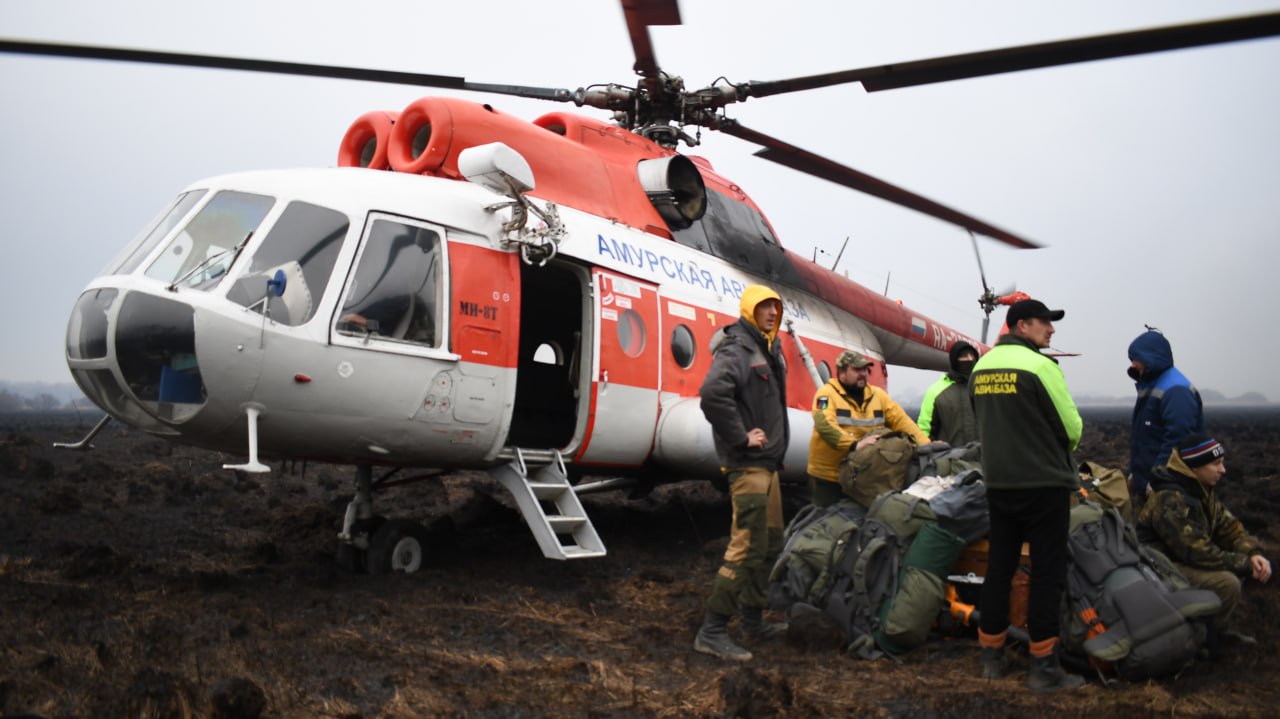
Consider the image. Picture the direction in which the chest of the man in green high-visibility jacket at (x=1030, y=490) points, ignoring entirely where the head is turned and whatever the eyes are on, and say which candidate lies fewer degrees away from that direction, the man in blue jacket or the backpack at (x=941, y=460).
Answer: the man in blue jacket

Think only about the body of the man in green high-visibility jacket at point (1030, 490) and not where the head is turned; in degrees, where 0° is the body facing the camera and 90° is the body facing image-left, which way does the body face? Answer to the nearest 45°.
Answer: approximately 225°

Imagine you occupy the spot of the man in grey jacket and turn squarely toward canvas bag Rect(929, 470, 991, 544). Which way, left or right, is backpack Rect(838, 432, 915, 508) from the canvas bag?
left
